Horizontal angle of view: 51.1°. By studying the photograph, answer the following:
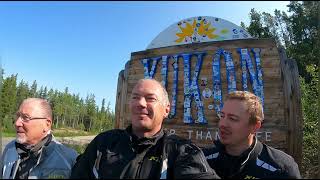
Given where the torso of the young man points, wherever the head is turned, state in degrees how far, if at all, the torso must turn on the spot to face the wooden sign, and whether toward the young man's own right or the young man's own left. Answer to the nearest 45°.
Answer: approximately 135° to the young man's own right

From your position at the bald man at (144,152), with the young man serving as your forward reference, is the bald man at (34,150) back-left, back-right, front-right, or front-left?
back-left

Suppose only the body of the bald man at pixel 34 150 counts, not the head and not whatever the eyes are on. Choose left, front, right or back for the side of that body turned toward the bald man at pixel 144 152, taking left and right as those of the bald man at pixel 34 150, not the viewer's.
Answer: left

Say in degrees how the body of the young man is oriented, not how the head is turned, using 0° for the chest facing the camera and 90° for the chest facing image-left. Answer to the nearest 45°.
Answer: approximately 45°

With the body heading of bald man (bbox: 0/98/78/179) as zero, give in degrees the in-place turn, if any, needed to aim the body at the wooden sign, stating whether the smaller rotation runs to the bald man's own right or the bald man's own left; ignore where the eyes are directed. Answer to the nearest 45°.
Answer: approximately 135° to the bald man's own left
